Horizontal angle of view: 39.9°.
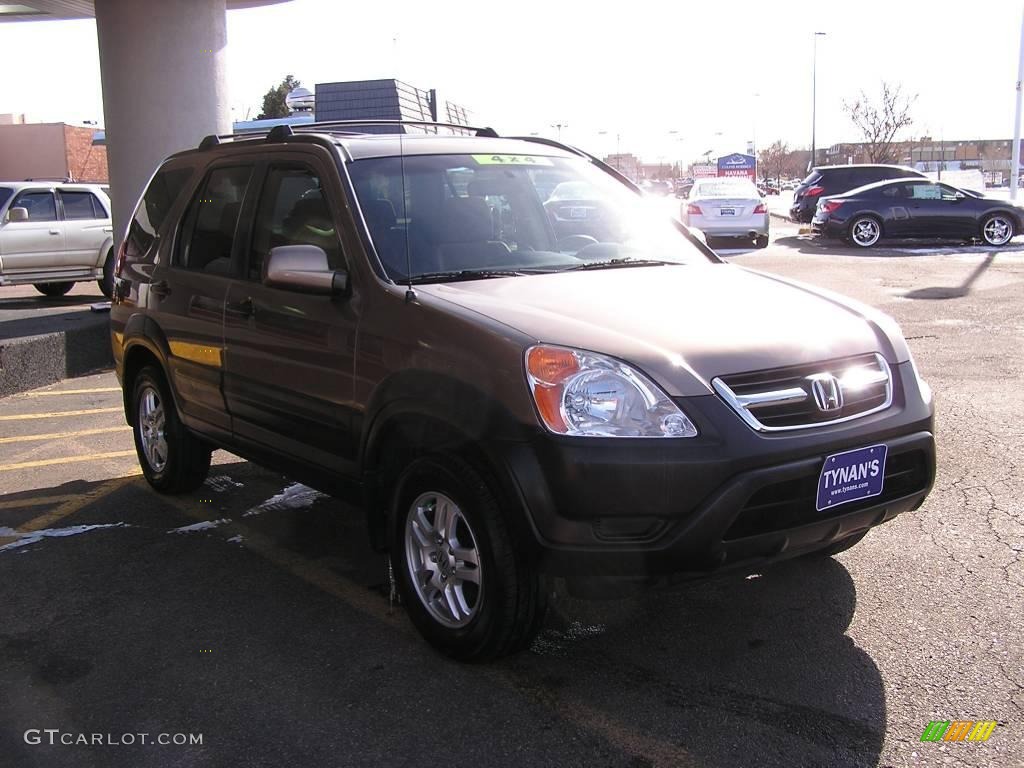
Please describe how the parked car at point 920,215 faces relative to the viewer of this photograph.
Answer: facing to the right of the viewer

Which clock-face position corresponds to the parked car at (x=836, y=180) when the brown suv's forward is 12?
The parked car is roughly at 8 o'clock from the brown suv.

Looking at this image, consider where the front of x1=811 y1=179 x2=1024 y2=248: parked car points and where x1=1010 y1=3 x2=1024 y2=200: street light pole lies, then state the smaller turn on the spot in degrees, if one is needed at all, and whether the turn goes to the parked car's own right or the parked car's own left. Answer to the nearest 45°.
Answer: approximately 90° to the parked car's own left

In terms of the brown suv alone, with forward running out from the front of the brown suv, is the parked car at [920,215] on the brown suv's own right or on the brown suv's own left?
on the brown suv's own left

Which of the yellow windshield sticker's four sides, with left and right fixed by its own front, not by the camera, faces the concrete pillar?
back

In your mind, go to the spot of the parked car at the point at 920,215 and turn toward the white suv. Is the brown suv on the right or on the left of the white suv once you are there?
left

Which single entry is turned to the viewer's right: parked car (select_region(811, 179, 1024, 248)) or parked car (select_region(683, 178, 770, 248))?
parked car (select_region(811, 179, 1024, 248))

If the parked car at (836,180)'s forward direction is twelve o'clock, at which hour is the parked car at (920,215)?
the parked car at (920,215) is roughly at 4 o'clock from the parked car at (836,180).

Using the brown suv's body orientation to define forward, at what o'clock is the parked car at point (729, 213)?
The parked car is roughly at 8 o'clock from the brown suv.

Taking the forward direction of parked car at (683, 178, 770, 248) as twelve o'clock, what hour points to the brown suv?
The brown suv is roughly at 6 o'clock from the parked car.

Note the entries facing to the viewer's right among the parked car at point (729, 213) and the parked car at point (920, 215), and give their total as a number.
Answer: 1

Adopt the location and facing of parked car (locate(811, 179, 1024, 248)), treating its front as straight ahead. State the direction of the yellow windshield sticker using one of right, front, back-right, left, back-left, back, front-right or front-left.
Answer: right

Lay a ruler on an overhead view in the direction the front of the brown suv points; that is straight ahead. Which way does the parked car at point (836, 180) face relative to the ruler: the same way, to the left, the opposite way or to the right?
to the left

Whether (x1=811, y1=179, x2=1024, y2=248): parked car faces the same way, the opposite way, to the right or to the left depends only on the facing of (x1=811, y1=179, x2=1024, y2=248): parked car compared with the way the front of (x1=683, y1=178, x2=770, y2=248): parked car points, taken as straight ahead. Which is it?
to the right

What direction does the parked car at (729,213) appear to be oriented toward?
away from the camera

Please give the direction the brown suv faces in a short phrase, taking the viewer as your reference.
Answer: facing the viewer and to the right of the viewer

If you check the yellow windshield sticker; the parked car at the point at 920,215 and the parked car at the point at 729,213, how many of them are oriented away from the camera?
1

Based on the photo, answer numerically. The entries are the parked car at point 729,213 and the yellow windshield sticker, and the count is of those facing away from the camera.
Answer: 1

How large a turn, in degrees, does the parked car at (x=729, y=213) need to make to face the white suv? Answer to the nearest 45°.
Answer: approximately 135° to its left
